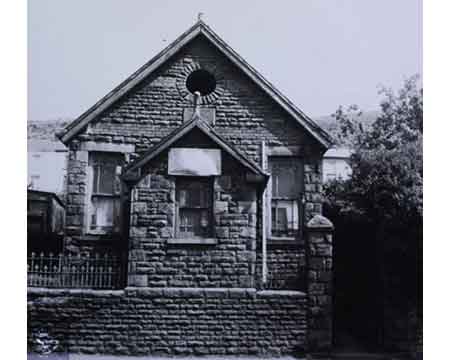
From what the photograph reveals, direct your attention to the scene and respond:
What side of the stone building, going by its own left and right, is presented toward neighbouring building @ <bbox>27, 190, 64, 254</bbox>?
right

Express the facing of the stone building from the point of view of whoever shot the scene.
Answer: facing the viewer

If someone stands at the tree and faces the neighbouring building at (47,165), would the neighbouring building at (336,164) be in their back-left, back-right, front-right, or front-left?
front-right

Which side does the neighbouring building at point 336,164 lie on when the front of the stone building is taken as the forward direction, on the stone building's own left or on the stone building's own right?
on the stone building's own left

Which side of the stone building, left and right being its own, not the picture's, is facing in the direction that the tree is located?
left

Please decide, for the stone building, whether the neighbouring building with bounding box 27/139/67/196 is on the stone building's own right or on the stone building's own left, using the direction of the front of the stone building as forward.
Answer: on the stone building's own right

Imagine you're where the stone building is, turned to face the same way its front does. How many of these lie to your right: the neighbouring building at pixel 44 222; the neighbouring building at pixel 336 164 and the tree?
1

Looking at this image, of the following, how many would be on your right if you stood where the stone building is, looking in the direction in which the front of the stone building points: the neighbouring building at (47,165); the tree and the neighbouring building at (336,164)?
1
